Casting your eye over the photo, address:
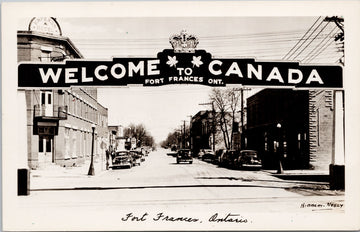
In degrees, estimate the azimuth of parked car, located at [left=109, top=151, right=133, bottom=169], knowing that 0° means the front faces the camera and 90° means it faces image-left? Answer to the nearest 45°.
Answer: approximately 45°

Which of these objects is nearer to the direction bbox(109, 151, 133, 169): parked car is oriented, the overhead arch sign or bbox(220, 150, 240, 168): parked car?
the overhead arch sign

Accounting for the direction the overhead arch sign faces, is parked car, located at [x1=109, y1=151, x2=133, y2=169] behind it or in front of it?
behind

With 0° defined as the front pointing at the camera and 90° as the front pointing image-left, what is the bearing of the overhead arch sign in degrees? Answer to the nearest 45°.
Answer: approximately 0°

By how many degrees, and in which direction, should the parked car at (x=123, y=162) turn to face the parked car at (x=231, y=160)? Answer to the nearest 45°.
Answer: approximately 135° to its left

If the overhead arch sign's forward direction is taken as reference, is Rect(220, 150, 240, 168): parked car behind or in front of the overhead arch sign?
behind
